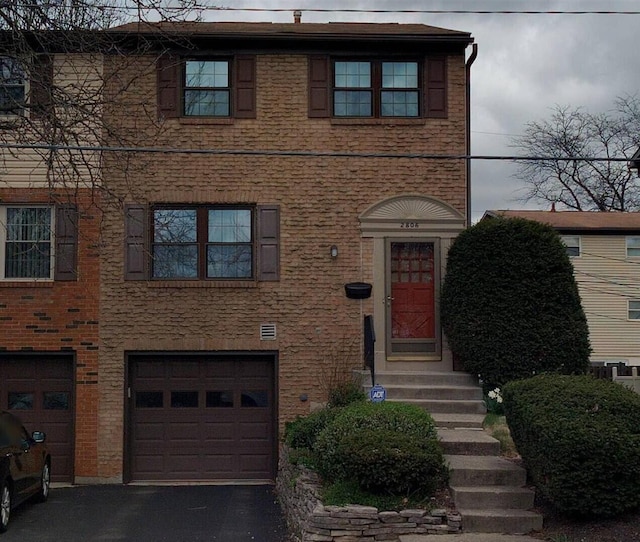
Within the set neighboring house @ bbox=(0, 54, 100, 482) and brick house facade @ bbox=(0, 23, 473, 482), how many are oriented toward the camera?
2

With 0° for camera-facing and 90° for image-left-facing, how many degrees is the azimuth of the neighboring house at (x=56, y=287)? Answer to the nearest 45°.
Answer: approximately 0°

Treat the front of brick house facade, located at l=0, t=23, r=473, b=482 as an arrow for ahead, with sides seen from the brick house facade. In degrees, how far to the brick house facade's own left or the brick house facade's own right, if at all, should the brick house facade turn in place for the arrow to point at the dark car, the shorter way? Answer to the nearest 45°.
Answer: approximately 45° to the brick house facade's own right

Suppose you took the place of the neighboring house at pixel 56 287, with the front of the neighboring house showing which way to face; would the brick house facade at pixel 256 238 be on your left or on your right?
on your left

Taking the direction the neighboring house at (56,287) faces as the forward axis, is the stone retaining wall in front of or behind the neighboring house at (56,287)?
in front

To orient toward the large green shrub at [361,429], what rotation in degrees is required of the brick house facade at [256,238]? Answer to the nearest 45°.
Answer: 0° — it already faces it

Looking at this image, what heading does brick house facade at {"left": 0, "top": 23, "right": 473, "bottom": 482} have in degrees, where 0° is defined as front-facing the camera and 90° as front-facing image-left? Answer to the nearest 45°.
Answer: approximately 0°

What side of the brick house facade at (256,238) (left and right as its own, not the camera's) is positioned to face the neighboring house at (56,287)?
right

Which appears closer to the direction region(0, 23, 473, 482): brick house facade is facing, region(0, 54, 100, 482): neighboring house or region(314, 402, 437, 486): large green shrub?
the large green shrub

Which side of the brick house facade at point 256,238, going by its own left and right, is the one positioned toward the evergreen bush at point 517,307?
left

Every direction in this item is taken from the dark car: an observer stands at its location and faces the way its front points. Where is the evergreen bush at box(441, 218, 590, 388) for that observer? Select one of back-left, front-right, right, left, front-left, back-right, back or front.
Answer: front-right
